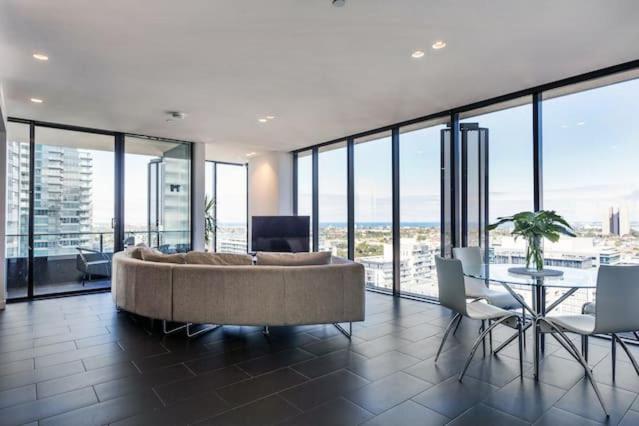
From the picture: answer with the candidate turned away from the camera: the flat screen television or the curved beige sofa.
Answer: the curved beige sofa

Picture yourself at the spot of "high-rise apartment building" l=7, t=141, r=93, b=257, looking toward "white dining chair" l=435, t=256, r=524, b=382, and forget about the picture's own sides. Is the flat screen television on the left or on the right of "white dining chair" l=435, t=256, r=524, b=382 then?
left

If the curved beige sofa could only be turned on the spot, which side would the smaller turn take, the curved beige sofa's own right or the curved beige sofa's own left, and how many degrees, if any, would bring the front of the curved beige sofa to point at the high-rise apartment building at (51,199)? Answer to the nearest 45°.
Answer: approximately 45° to the curved beige sofa's own left

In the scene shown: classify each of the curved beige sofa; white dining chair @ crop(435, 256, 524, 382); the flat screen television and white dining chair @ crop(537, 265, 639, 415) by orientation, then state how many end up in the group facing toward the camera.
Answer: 1

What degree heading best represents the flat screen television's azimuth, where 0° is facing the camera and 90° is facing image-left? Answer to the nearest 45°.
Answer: approximately 0°

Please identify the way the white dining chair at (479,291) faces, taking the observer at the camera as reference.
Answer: facing the viewer and to the right of the viewer

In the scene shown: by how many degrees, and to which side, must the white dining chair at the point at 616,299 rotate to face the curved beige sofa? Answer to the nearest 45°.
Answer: approximately 45° to its left

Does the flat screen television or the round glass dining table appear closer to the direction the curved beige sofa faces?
the flat screen television

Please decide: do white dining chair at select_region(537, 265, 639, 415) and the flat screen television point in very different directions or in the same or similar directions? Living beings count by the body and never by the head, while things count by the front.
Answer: very different directions

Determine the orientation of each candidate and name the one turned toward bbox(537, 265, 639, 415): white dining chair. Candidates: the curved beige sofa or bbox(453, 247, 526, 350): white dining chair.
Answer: bbox(453, 247, 526, 350): white dining chair

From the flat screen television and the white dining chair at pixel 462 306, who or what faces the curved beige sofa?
the flat screen television

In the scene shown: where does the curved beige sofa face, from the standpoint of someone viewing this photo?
facing away from the viewer

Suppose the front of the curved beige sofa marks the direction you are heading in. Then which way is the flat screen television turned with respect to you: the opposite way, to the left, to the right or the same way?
the opposite way

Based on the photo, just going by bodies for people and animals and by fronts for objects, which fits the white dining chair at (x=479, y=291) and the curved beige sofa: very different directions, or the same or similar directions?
very different directions
